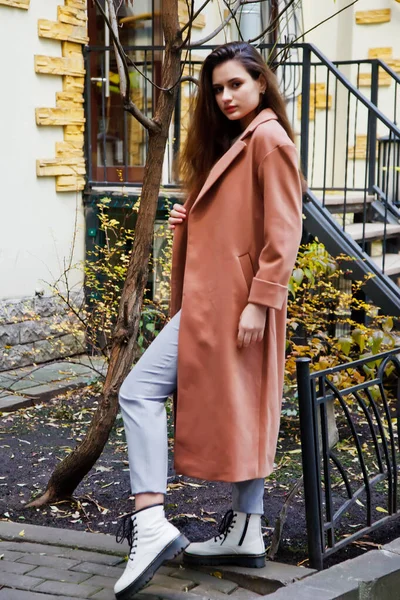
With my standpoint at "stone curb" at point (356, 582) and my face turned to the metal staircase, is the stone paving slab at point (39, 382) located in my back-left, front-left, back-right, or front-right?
front-left

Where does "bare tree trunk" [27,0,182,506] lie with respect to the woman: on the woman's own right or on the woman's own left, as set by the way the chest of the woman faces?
on the woman's own right

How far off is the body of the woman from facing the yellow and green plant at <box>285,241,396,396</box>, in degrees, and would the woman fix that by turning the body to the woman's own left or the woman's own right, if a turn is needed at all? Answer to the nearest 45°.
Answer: approximately 135° to the woman's own right

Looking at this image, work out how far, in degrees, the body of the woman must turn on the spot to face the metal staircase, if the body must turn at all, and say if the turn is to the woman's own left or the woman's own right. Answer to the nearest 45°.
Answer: approximately 135° to the woman's own right

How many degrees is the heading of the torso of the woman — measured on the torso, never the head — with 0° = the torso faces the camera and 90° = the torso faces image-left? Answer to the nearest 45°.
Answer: approximately 45°

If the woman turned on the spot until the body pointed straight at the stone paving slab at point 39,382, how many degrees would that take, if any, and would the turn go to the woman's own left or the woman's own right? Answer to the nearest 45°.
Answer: approximately 135° to the woman's own right
